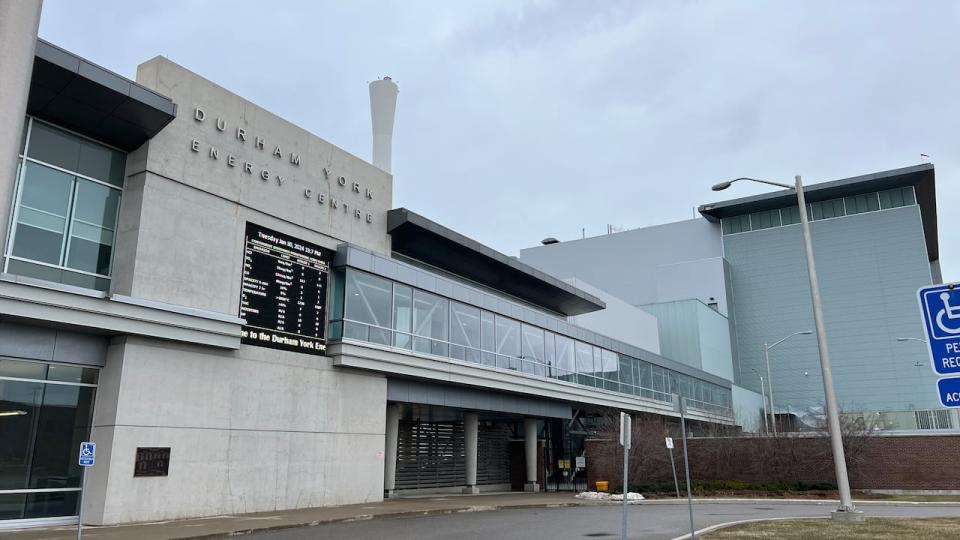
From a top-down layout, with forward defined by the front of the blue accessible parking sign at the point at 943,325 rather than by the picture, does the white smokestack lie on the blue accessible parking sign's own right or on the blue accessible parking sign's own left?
on the blue accessible parking sign's own right

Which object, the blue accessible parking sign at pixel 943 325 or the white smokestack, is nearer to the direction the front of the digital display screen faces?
the blue accessible parking sign

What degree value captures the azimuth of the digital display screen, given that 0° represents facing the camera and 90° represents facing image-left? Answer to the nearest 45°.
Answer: approximately 315°

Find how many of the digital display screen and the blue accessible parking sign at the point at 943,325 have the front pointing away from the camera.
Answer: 0

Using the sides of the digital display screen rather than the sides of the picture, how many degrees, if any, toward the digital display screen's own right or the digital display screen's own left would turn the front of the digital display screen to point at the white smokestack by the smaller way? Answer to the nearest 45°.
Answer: approximately 135° to the digital display screen's own left

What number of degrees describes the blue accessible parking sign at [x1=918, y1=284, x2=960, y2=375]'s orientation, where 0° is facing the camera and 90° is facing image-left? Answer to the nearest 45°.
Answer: approximately 0°

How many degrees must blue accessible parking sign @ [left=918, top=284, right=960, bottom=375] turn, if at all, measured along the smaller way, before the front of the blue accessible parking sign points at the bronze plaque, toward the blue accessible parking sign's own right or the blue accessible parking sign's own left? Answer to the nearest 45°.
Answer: approximately 90° to the blue accessible parking sign's own right
